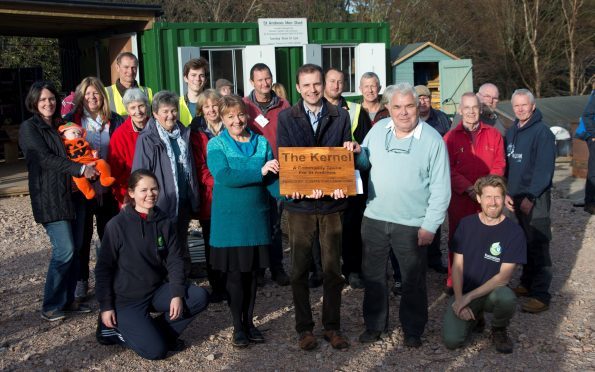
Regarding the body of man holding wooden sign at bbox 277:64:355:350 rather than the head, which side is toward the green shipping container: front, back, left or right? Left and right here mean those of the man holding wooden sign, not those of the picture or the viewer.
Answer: back

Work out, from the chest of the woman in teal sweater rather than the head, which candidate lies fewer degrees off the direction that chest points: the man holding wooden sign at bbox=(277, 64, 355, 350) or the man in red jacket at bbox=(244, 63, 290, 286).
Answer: the man holding wooden sign

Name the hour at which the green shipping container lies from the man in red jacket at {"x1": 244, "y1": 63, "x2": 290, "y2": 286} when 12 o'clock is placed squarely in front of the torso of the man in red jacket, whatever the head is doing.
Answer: The green shipping container is roughly at 6 o'clock from the man in red jacket.

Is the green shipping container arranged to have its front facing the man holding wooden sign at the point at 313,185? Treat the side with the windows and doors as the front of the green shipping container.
yes

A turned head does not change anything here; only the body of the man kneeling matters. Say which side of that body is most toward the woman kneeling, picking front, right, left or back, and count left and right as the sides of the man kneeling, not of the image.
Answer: right

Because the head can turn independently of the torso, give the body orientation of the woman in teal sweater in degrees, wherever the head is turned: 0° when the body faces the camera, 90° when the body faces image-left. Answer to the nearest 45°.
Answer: approximately 315°

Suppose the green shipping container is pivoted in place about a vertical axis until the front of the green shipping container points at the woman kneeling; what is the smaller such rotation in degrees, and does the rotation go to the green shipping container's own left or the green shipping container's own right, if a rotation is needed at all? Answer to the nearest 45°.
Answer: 0° — it already faces them

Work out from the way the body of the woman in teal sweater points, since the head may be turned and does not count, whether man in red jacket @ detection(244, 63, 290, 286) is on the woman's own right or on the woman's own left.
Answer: on the woman's own left

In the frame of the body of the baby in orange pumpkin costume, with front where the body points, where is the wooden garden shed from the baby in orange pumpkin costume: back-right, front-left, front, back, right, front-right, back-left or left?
left

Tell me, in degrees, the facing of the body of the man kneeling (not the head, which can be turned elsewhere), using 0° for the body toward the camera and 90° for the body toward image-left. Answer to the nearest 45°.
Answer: approximately 0°

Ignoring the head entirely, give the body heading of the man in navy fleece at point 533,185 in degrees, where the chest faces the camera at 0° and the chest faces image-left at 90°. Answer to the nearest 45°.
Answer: approximately 45°
